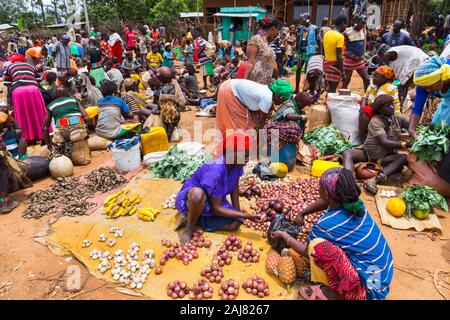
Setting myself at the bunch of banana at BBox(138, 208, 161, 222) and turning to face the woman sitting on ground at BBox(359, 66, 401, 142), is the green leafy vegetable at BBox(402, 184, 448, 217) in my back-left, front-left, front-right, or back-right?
front-right

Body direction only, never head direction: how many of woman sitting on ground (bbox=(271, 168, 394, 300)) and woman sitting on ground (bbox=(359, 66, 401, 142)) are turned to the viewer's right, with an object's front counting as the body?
0

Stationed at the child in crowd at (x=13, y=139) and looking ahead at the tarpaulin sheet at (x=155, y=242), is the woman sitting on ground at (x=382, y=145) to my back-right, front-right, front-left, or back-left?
front-left

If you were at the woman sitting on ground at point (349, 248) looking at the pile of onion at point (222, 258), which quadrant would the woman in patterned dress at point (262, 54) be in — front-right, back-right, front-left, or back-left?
front-right

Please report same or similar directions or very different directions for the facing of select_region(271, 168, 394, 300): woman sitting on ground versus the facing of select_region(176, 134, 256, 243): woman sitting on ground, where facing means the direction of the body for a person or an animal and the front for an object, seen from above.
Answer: very different directions

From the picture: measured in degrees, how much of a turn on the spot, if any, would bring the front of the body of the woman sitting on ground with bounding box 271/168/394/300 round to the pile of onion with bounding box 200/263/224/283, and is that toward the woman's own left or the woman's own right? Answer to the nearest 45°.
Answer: approximately 45° to the woman's own left

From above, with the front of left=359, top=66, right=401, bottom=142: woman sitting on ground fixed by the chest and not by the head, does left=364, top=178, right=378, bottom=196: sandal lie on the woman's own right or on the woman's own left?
on the woman's own left

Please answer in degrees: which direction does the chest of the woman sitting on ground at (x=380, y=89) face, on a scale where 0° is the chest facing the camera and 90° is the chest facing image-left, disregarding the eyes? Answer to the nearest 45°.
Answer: approximately 45°

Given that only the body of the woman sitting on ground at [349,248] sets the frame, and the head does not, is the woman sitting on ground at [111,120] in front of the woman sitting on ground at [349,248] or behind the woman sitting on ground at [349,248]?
in front

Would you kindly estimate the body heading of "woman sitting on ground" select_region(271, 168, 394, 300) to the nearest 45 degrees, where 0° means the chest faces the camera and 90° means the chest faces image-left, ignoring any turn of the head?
approximately 135°

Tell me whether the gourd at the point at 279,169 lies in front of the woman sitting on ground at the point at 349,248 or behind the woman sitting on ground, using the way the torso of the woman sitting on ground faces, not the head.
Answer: in front

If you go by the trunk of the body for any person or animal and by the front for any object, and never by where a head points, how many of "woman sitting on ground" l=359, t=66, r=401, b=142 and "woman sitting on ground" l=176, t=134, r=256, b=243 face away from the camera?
0

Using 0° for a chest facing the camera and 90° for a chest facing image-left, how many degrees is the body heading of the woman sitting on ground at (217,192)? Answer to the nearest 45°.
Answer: approximately 315°

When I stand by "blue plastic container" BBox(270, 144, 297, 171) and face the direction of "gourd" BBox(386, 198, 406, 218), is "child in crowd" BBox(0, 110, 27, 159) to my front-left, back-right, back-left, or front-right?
back-right

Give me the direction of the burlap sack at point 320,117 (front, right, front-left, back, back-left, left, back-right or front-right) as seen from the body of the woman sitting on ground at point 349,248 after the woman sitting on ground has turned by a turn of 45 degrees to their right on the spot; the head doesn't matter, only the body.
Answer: front

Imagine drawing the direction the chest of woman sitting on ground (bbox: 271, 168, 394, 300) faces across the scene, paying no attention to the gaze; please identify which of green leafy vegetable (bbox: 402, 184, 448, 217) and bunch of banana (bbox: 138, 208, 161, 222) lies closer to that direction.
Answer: the bunch of banana

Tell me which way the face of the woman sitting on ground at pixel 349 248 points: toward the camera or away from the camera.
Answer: away from the camera
